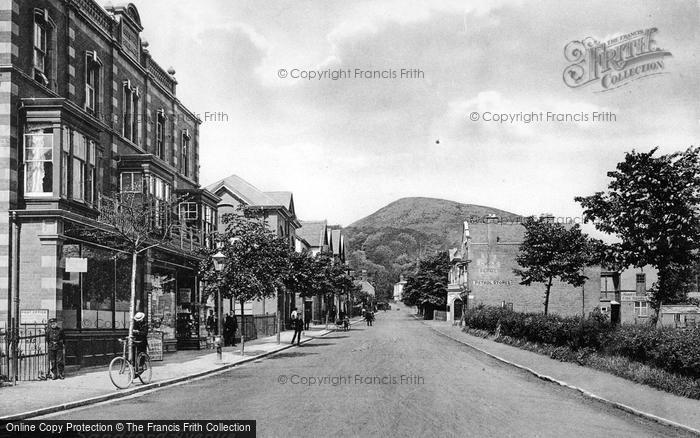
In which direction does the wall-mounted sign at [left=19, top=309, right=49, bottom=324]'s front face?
toward the camera

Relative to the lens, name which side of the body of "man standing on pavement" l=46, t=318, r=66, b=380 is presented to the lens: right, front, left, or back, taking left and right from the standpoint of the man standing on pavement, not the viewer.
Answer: front

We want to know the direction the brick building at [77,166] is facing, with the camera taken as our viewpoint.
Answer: facing the viewer and to the right of the viewer

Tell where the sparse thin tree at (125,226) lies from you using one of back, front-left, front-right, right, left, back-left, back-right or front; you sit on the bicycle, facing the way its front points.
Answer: back-right

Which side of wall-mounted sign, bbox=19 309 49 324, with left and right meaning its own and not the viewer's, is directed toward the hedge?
left

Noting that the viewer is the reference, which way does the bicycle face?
facing the viewer and to the left of the viewer

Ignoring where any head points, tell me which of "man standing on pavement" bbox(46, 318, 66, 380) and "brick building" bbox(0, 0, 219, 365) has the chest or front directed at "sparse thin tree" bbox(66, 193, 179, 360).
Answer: the brick building

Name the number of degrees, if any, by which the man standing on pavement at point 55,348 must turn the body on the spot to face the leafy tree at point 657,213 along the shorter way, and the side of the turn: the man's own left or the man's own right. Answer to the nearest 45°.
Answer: approximately 90° to the man's own left

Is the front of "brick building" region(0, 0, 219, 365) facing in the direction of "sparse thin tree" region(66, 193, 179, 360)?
yes

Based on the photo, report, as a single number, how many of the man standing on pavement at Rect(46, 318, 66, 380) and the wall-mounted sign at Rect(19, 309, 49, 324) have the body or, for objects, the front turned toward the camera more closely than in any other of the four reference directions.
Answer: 2

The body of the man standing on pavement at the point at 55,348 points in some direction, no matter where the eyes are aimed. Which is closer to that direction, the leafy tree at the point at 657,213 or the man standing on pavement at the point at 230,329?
the leafy tree
